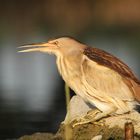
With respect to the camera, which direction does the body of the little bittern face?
to the viewer's left
